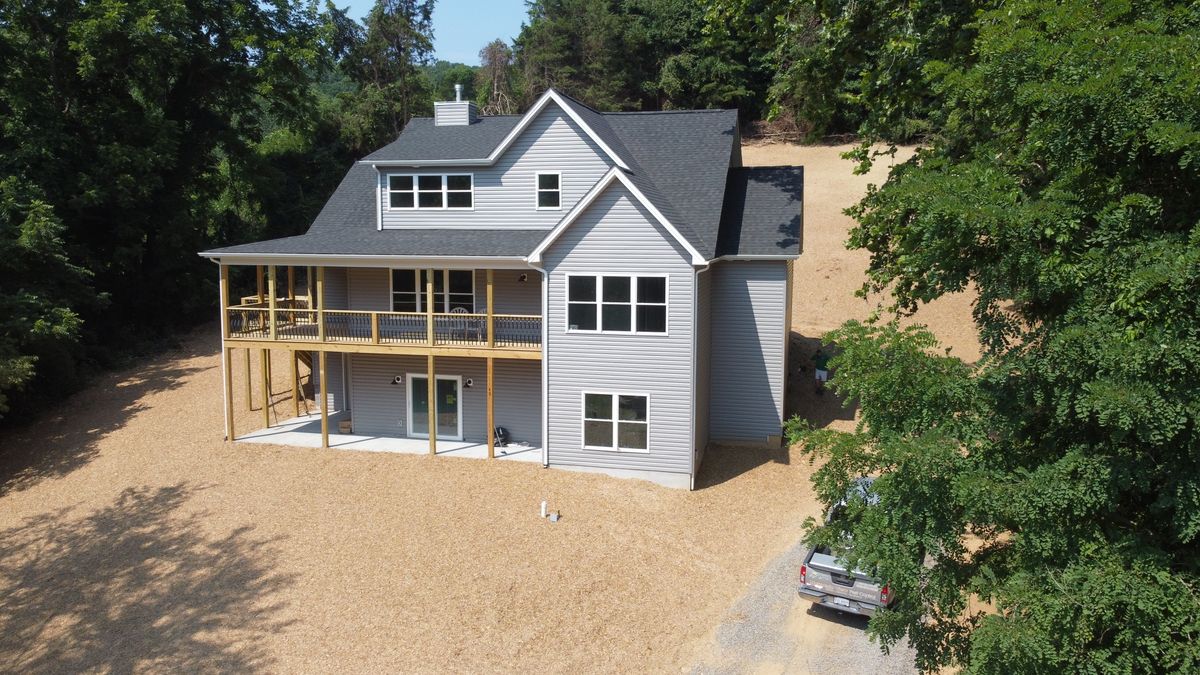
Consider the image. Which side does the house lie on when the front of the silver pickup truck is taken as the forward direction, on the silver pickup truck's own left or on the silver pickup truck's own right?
on the silver pickup truck's own left

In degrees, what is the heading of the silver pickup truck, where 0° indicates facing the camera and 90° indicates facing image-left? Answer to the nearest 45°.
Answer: approximately 180°

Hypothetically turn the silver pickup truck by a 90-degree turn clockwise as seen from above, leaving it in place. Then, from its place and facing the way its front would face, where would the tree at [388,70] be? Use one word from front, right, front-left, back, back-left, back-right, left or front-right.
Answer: back-left

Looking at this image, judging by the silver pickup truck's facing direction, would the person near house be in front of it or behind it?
in front

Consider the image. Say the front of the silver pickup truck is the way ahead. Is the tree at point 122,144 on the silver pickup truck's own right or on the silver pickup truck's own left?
on the silver pickup truck's own left

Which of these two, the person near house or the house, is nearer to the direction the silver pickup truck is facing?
the person near house

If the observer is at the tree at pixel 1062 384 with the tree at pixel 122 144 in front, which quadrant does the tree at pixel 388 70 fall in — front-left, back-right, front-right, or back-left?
front-right
